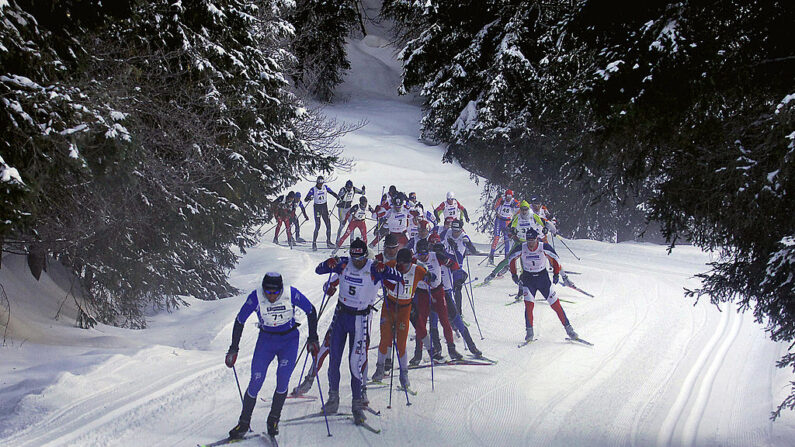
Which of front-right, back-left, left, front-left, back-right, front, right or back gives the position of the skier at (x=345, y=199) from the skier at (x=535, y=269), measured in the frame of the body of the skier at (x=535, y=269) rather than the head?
back-right

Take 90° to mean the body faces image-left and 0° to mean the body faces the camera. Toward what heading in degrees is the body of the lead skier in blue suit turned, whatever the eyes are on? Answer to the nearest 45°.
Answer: approximately 0°

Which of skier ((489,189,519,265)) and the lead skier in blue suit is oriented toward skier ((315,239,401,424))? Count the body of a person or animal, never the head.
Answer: skier ((489,189,519,265))

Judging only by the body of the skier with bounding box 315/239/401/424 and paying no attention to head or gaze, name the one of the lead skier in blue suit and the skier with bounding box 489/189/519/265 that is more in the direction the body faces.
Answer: the lead skier in blue suit

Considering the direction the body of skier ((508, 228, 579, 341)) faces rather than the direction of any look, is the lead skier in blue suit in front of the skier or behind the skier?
in front

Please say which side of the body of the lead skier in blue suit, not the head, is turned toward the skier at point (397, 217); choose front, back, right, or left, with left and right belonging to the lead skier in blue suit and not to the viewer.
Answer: back

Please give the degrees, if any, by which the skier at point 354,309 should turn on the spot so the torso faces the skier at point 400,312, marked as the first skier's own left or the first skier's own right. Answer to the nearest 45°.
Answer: approximately 135° to the first skier's own left

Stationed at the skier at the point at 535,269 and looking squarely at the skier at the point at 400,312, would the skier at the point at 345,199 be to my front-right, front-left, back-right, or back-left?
back-right

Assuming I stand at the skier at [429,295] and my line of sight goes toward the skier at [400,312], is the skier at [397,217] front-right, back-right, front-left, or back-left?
back-right

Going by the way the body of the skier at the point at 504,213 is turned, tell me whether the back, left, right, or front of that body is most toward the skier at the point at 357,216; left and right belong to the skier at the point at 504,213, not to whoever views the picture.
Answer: right

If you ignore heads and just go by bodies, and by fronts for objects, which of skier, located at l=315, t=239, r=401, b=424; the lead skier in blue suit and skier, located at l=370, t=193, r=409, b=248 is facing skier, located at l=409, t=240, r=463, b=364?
skier, located at l=370, t=193, r=409, b=248

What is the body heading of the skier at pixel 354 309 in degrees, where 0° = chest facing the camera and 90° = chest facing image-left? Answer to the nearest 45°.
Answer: approximately 0°

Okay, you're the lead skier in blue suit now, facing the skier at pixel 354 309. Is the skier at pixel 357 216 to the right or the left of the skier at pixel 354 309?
left
